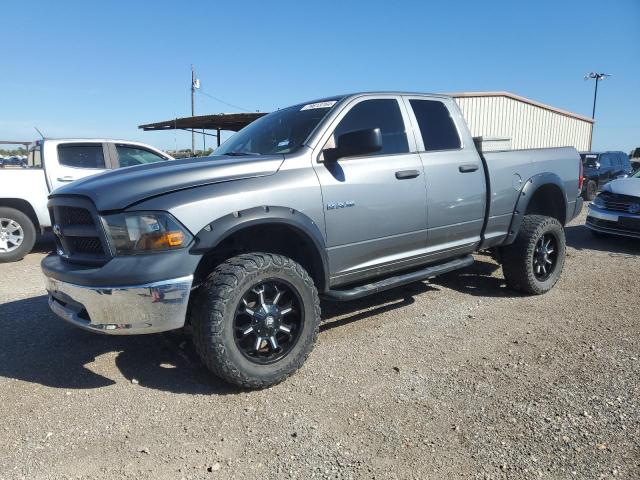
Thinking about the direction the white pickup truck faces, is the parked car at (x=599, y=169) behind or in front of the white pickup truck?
in front

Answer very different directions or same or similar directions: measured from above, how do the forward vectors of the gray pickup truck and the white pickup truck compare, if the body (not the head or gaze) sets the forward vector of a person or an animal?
very different directions

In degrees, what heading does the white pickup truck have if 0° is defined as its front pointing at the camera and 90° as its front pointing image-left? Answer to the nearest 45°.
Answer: approximately 270°

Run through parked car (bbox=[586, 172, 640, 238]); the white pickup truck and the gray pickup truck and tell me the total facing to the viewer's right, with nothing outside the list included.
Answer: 1

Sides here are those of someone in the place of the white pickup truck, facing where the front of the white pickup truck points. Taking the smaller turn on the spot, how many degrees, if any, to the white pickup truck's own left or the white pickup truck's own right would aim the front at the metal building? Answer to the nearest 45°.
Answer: approximately 45° to the white pickup truck's own left

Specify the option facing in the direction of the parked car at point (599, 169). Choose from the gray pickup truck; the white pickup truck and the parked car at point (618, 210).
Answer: the white pickup truck

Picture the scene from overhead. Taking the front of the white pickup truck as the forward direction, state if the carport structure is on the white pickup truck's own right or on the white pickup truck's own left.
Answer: on the white pickup truck's own left

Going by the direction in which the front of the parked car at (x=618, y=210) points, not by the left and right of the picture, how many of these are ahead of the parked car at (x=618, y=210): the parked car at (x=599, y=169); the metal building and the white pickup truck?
1

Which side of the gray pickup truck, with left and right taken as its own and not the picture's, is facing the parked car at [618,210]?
back

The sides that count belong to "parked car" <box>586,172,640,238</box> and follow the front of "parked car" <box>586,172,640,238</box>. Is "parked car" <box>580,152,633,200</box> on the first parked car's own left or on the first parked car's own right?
on the first parked car's own right

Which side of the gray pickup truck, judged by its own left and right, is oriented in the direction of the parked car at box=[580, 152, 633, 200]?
back

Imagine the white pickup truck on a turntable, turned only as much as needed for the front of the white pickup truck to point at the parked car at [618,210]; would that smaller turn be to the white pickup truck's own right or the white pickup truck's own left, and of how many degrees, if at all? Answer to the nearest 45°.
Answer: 0° — it already faces it

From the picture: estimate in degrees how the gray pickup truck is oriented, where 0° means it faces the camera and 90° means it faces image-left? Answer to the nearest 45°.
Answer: approximately 45°
